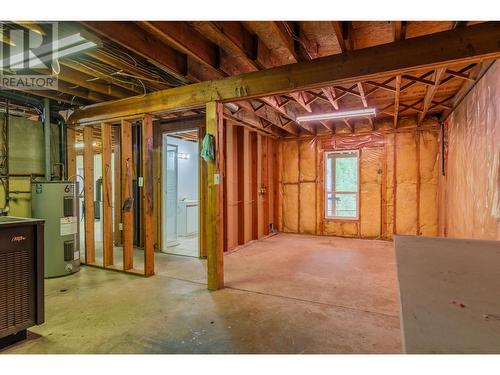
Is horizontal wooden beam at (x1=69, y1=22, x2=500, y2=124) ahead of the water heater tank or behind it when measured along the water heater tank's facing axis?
ahead

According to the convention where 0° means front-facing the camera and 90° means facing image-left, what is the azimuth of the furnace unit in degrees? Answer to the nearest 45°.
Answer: approximately 315°

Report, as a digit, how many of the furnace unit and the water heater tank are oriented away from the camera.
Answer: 0

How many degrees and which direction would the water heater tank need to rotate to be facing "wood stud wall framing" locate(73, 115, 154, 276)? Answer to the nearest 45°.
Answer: approximately 45° to its left

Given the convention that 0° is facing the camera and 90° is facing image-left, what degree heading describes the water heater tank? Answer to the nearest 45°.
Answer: approximately 315°

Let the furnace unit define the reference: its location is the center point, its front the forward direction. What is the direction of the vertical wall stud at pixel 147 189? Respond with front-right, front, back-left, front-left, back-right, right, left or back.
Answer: left

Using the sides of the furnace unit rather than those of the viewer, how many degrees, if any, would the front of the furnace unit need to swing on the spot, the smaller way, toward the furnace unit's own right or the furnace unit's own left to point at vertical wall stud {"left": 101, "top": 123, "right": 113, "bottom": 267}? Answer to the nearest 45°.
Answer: approximately 90° to the furnace unit's own left
